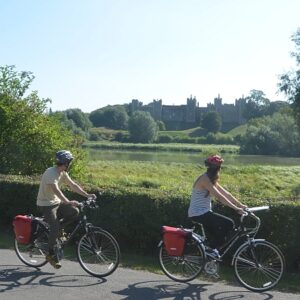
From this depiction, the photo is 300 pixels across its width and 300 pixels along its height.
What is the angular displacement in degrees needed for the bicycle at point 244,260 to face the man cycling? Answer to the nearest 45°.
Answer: approximately 180°

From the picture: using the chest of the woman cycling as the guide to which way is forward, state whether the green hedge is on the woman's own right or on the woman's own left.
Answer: on the woman's own left

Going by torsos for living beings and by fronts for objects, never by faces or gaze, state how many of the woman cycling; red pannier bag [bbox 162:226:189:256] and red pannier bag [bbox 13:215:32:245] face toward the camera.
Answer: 2

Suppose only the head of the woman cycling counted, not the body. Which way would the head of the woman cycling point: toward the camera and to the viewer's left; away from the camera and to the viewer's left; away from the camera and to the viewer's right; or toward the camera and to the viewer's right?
away from the camera and to the viewer's right

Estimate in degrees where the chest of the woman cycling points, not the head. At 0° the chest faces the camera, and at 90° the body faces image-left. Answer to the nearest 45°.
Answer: approximately 270°

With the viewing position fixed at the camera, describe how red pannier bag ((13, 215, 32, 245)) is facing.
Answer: facing the viewer

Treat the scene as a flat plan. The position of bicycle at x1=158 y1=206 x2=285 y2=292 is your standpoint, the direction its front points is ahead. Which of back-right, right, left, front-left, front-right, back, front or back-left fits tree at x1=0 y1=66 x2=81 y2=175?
back-left

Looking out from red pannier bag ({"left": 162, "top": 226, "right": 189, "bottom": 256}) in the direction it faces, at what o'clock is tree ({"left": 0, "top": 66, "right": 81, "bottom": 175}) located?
The tree is roughly at 5 o'clock from the red pannier bag.

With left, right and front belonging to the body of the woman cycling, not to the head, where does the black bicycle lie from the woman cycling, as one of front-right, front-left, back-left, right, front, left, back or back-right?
back

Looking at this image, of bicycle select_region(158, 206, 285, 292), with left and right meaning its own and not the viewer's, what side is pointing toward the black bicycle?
back

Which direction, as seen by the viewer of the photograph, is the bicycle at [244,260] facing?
facing to the right of the viewer

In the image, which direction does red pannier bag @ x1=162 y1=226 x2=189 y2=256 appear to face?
toward the camera
